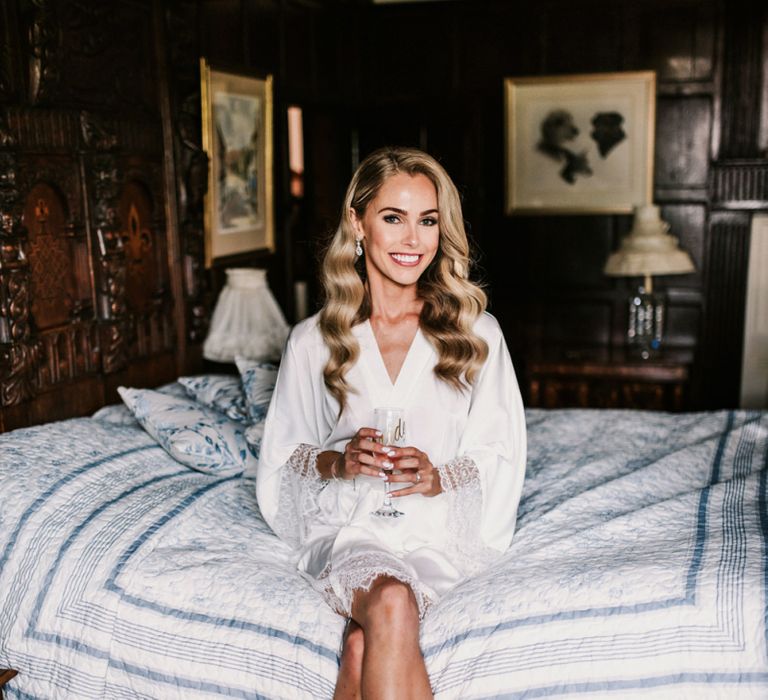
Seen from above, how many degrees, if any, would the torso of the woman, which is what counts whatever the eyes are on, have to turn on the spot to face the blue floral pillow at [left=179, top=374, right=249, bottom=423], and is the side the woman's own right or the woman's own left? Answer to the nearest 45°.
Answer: approximately 135° to the woman's own right

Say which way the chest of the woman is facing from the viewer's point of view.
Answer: toward the camera

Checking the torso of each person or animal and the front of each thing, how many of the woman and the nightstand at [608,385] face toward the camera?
2

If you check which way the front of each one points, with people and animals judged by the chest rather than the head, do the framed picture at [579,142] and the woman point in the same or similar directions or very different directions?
same or similar directions

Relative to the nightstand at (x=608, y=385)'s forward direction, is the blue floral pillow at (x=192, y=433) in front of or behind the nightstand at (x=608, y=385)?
in front

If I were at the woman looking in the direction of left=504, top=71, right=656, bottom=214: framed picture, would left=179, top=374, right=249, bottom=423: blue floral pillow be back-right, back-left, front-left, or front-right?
front-left

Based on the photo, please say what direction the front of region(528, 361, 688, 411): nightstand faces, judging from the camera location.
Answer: facing the viewer

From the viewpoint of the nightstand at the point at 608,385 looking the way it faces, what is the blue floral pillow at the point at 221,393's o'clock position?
The blue floral pillow is roughly at 1 o'clock from the nightstand.

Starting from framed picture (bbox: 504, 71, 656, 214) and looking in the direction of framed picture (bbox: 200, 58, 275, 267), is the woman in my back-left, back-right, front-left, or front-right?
front-left

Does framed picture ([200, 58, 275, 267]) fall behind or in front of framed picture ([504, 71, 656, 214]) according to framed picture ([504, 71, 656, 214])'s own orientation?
in front

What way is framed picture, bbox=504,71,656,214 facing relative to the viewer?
toward the camera

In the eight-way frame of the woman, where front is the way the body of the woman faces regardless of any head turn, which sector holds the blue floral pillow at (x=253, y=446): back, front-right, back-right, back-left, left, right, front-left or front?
back-right

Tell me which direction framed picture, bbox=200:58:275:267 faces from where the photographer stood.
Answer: facing the viewer and to the right of the viewer
